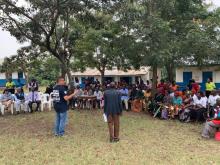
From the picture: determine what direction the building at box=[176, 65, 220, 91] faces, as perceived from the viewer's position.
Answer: facing the viewer

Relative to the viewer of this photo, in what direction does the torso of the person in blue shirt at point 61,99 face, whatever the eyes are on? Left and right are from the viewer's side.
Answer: facing away from the viewer and to the right of the viewer

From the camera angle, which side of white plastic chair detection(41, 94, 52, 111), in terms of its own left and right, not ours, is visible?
front

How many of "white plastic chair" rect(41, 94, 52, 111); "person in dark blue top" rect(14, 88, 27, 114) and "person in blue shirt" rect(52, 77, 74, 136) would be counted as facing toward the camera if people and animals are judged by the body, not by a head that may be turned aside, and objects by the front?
2

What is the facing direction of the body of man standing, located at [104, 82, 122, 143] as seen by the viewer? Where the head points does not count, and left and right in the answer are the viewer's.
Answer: facing away from the viewer

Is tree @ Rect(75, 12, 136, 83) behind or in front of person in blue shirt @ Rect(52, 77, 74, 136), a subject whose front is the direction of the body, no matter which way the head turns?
in front

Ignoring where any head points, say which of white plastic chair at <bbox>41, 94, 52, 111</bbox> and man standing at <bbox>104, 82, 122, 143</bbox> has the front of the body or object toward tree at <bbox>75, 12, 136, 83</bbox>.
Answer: the man standing

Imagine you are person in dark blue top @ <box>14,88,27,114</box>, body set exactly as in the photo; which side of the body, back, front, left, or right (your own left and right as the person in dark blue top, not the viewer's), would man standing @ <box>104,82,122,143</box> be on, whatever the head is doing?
front

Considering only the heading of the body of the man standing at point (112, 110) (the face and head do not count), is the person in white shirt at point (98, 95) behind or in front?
in front

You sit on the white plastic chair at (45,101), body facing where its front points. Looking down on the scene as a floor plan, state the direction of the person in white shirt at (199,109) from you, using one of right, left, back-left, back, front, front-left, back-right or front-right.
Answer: front-left

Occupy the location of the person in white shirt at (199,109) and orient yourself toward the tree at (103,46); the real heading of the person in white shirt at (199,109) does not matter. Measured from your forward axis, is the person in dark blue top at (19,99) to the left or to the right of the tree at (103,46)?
left

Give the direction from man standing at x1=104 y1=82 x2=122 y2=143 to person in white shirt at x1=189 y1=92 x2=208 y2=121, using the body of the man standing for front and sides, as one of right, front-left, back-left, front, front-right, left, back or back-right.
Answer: front-right
